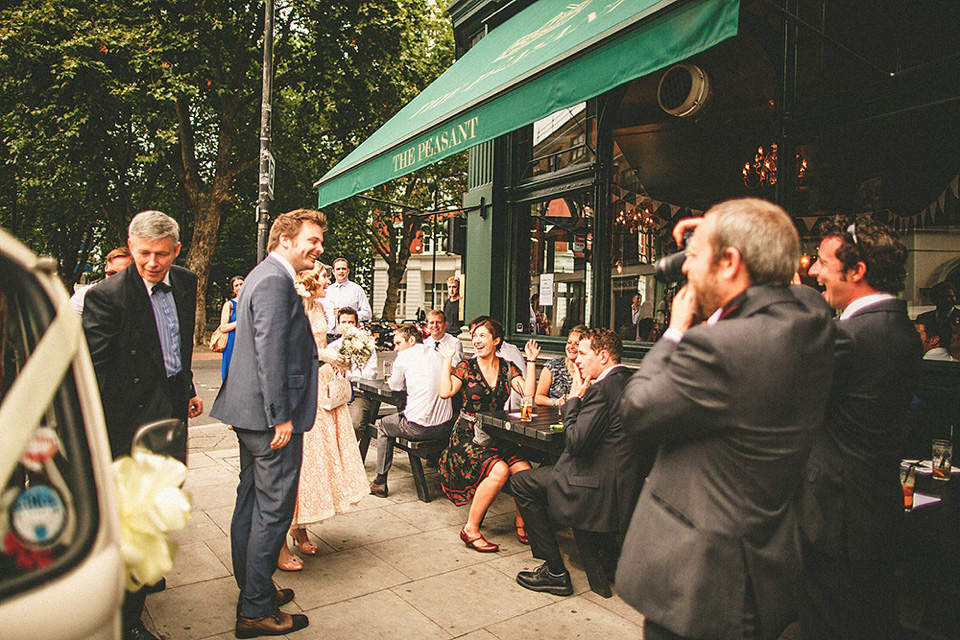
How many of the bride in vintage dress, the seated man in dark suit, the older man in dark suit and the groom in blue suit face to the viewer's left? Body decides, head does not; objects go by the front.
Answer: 1

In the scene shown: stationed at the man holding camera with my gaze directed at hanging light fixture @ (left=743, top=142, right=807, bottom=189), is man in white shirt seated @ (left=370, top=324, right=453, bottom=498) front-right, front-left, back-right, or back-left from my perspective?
front-left

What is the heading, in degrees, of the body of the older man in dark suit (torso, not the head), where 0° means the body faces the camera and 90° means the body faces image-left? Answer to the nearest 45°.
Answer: approximately 315°

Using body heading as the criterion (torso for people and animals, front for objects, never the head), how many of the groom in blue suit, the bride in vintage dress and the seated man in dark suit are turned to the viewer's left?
1

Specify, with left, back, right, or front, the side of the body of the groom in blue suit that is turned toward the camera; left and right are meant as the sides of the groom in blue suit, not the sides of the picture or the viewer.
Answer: right

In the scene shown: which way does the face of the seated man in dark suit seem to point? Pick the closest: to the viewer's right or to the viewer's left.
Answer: to the viewer's left

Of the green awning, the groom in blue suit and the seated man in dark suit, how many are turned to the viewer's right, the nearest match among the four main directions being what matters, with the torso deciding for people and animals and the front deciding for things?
1

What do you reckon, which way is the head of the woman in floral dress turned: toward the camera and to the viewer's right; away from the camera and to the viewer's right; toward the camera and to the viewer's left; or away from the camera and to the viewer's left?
toward the camera and to the viewer's left

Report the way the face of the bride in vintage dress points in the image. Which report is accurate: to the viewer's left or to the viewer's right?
to the viewer's right

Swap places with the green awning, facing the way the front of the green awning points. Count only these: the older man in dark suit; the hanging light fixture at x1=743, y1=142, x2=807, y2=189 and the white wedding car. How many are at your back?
1

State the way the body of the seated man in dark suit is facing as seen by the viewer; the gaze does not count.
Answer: to the viewer's left

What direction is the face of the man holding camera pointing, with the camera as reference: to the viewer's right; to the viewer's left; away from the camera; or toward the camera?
to the viewer's left
